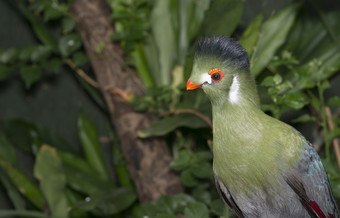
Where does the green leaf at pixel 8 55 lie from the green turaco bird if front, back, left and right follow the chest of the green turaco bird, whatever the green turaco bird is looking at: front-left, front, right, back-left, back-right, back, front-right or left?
right

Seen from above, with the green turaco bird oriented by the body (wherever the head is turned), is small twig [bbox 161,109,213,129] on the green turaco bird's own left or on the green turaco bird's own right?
on the green turaco bird's own right

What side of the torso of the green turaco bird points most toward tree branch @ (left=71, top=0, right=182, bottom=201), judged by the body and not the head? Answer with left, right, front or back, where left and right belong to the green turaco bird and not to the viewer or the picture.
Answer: right

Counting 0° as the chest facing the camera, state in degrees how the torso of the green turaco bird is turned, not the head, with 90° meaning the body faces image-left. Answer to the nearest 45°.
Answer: approximately 45°

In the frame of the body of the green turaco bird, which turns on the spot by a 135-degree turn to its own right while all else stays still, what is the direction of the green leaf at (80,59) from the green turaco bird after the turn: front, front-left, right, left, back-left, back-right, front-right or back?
front-left

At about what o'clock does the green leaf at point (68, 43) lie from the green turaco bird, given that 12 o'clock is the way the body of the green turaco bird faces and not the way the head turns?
The green leaf is roughly at 3 o'clock from the green turaco bird.

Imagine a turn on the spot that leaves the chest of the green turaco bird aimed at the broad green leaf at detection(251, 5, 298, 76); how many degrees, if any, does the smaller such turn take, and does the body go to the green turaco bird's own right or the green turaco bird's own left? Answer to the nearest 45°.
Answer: approximately 135° to the green turaco bird's own right

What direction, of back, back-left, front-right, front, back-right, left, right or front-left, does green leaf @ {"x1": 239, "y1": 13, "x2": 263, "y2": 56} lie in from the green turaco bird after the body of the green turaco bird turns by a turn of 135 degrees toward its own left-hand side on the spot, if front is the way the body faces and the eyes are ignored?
left
